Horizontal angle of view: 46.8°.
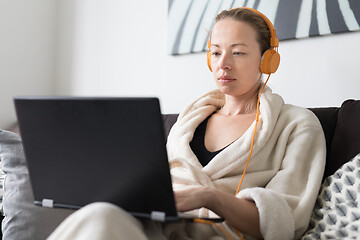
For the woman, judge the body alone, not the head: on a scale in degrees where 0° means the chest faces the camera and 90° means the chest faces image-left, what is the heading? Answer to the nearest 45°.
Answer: approximately 45°

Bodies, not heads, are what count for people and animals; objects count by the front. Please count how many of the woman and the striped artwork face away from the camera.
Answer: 0

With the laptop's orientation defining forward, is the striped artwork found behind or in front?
in front

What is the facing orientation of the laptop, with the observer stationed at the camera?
facing away from the viewer and to the right of the viewer

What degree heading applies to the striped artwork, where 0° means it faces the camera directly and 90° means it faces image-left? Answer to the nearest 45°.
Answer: approximately 45°

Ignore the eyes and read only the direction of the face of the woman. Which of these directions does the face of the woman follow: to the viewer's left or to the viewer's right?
to the viewer's left

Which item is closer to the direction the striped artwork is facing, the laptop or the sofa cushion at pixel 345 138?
the laptop

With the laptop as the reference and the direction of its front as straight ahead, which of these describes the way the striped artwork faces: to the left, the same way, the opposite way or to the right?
the opposite way
